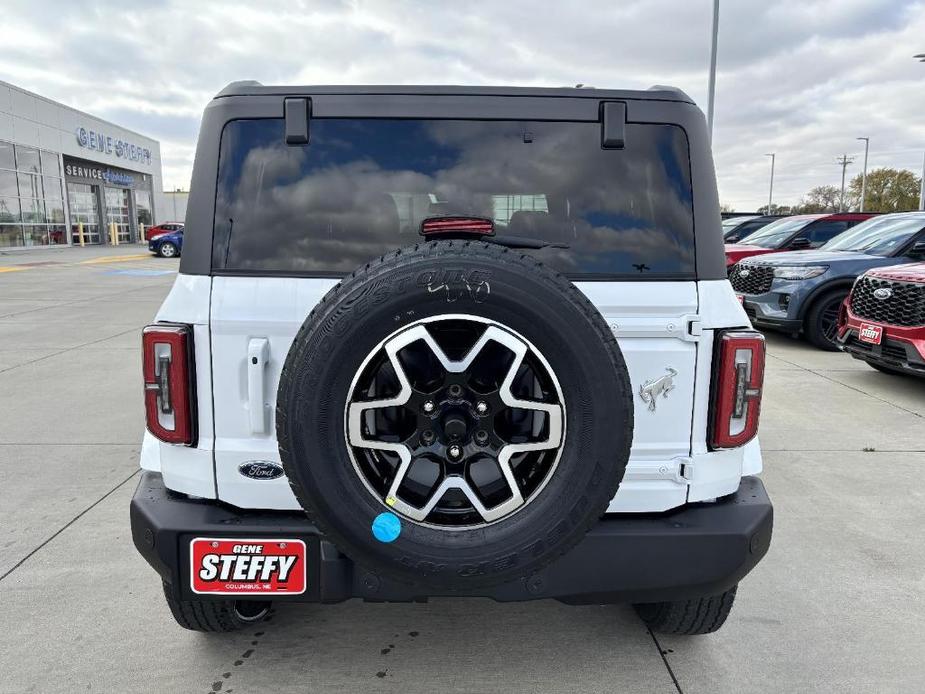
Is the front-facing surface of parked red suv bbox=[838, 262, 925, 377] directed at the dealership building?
no

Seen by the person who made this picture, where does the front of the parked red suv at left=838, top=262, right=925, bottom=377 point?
facing the viewer and to the left of the viewer

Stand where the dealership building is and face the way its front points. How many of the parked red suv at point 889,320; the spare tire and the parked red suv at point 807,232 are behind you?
0

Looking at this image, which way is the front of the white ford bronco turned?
away from the camera

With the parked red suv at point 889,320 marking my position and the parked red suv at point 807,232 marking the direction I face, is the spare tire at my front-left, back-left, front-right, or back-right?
back-left

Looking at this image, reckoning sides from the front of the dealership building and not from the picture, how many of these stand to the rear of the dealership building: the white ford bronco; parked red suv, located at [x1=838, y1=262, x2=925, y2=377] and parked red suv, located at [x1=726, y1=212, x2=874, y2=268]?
0

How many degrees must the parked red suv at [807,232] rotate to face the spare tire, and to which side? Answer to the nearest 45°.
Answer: approximately 45° to its left

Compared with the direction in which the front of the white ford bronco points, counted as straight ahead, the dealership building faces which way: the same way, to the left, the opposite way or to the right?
to the right

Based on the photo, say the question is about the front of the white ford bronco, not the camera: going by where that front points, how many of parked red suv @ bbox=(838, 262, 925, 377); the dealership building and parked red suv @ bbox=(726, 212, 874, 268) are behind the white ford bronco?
0

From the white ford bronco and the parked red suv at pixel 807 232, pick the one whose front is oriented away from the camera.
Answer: the white ford bronco

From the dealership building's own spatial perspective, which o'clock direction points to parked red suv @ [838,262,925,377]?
The parked red suv is roughly at 1 o'clock from the dealership building.

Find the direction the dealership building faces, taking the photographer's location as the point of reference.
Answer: facing the viewer and to the right of the viewer

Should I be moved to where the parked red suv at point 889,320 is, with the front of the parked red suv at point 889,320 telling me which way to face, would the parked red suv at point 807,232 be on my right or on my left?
on my right

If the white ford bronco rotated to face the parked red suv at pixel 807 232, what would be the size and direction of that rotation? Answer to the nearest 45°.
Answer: approximately 45° to its right

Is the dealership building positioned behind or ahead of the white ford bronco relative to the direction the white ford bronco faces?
ahead

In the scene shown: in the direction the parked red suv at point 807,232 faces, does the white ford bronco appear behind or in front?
in front

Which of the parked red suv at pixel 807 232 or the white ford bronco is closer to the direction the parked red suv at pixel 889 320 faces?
the white ford bronco

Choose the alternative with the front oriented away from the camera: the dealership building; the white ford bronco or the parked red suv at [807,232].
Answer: the white ford bronco

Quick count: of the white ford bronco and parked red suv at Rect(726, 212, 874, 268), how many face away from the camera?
1

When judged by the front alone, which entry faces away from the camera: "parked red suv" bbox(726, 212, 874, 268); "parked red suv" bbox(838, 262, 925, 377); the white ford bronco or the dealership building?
the white ford bronco

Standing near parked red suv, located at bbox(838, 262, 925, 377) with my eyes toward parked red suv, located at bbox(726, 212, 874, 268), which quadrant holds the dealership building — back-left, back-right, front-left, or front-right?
front-left
